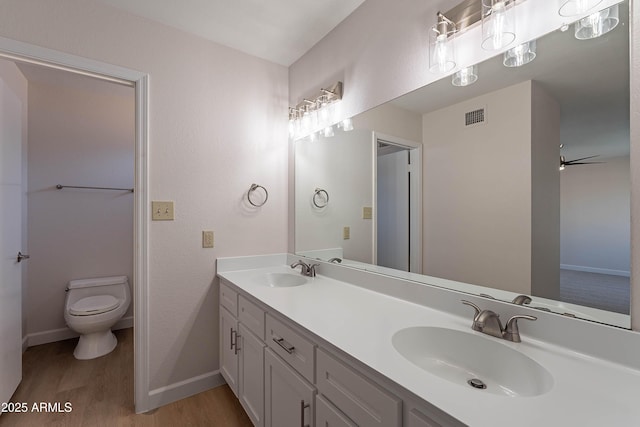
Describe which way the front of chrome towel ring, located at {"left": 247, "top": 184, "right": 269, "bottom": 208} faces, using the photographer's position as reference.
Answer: facing the viewer and to the right of the viewer

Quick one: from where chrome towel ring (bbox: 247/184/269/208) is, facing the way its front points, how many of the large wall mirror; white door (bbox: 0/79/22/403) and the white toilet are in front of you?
1

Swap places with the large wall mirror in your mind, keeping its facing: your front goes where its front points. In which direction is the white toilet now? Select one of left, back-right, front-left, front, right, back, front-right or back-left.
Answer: front-right

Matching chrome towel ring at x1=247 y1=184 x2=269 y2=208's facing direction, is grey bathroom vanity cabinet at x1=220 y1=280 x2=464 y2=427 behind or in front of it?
in front

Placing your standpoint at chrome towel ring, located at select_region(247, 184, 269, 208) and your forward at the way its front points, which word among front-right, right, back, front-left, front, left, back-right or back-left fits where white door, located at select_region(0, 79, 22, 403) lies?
back-right

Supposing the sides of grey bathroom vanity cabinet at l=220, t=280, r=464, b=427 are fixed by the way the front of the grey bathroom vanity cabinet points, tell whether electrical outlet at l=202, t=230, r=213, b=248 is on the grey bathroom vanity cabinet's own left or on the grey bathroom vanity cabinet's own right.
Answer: on the grey bathroom vanity cabinet's own right

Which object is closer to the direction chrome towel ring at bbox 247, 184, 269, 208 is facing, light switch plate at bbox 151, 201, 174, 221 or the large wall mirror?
the large wall mirror

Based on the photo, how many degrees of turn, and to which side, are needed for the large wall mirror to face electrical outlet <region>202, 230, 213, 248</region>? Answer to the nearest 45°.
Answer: approximately 45° to its right

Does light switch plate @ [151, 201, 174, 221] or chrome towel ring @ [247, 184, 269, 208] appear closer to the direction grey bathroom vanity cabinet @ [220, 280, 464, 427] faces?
the light switch plate

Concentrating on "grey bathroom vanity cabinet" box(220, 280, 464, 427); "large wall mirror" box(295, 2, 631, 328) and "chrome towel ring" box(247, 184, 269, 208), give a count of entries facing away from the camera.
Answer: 0

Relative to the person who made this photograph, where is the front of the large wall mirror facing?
facing the viewer and to the left of the viewer

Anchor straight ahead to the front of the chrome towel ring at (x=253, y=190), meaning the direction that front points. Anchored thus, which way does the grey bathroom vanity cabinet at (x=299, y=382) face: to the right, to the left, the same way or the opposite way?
to the right

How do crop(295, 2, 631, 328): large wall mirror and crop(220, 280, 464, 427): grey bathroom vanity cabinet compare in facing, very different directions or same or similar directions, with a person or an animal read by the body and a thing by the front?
same or similar directions

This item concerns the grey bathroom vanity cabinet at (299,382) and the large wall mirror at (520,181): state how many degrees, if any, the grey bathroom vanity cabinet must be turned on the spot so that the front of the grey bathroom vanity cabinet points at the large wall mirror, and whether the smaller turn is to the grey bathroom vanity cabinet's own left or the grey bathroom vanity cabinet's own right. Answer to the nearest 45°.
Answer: approximately 135° to the grey bathroom vanity cabinet's own left

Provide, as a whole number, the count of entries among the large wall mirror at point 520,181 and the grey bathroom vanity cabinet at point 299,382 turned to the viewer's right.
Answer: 0

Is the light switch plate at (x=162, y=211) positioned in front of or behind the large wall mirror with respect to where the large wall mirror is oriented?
in front

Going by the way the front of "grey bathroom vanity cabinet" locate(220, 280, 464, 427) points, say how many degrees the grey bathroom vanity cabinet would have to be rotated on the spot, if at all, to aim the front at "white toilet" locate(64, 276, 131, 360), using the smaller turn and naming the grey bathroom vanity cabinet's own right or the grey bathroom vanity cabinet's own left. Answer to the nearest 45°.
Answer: approximately 90° to the grey bathroom vanity cabinet's own right

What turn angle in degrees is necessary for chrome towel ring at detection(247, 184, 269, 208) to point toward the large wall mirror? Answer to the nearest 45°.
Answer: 0° — it already faces it
